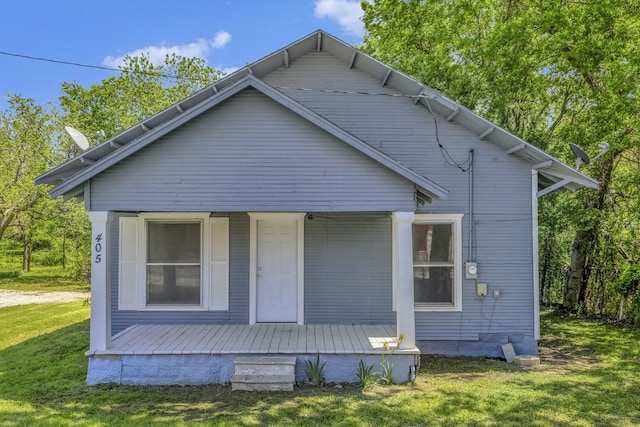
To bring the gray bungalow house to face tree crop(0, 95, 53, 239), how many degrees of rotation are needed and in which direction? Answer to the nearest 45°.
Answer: approximately 135° to its right

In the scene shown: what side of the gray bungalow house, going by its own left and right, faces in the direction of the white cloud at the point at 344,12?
back

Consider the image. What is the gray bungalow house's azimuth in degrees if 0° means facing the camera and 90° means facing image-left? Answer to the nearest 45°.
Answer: approximately 0°

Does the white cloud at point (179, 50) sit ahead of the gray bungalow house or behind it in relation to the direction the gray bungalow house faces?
behind
